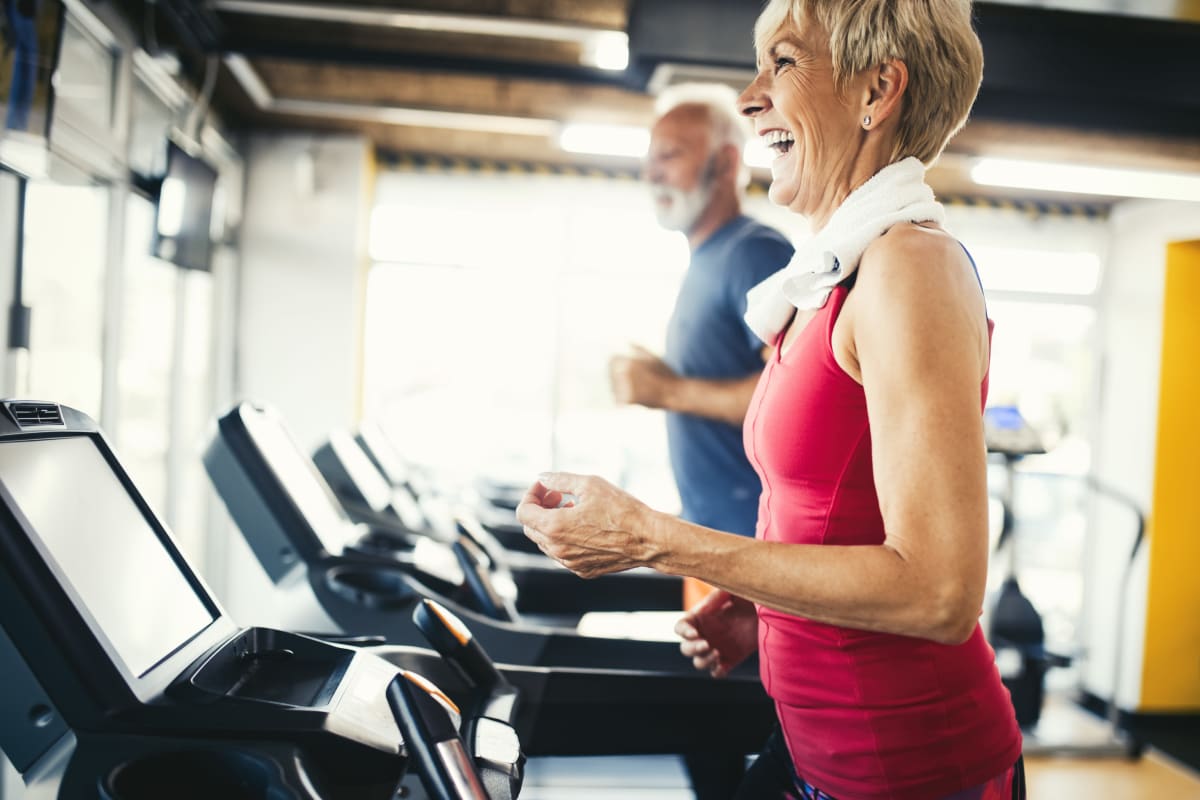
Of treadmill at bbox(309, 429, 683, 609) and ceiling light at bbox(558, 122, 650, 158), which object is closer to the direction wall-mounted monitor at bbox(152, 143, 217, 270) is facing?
the treadmill

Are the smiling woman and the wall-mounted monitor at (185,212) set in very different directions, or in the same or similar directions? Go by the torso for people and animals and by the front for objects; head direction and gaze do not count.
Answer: very different directions

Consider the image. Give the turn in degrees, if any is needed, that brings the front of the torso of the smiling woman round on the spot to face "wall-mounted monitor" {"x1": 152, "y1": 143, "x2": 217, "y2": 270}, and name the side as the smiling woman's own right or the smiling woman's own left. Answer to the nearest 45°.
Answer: approximately 45° to the smiling woman's own right

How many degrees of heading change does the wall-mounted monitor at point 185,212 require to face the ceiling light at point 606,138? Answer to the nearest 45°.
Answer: approximately 45° to its left

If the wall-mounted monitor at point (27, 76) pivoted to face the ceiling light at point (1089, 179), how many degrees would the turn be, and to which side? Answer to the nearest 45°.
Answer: approximately 45° to its left

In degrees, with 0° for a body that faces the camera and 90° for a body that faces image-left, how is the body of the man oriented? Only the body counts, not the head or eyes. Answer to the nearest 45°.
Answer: approximately 90°

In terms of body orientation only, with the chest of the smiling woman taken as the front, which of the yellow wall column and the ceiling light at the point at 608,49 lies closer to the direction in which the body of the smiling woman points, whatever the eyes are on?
the ceiling light

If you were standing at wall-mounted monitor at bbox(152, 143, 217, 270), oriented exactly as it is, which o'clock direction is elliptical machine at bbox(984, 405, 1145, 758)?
The elliptical machine is roughly at 11 o'clock from the wall-mounted monitor.

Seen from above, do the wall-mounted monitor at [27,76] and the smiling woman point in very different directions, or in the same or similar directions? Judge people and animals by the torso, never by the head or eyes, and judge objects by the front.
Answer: very different directions

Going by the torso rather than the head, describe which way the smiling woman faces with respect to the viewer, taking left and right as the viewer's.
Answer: facing to the left of the viewer

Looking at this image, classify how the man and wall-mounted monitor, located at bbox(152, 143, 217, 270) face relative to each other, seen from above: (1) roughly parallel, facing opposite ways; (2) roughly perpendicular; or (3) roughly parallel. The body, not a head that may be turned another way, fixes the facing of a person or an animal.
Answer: roughly parallel, facing opposite ways

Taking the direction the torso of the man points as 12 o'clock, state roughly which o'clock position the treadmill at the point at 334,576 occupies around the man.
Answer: The treadmill is roughly at 11 o'clock from the man.

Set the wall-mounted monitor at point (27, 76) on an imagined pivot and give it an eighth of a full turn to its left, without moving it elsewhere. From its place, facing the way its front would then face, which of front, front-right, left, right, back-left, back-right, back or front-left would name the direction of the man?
front-right

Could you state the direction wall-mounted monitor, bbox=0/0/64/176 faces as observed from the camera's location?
facing the viewer and to the right of the viewer

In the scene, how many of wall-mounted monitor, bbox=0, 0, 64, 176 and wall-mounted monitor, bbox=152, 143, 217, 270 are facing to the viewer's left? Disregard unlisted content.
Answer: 0
